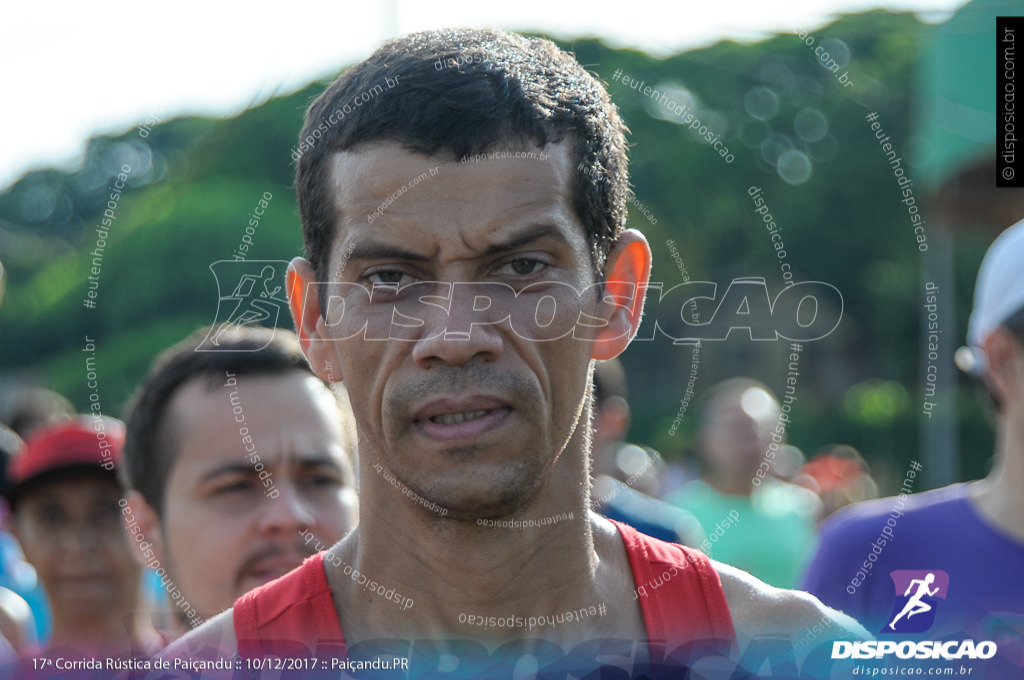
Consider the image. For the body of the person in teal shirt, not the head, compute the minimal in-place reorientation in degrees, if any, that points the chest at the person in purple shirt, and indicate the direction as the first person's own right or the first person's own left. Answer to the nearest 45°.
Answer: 0° — they already face them

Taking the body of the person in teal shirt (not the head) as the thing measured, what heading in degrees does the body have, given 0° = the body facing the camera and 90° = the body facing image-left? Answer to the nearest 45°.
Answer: approximately 0°
